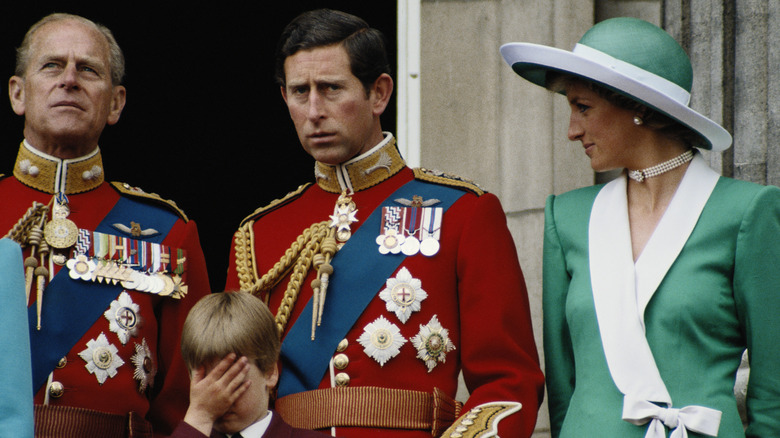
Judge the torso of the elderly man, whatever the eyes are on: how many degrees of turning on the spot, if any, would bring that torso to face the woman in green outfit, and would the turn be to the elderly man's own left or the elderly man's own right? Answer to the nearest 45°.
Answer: approximately 45° to the elderly man's own left

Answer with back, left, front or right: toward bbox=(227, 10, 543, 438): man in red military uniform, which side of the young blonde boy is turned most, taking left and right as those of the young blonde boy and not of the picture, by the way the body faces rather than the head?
back

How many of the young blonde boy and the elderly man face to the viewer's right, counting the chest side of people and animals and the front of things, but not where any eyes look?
0

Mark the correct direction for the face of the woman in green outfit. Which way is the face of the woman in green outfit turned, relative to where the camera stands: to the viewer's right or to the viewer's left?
to the viewer's left

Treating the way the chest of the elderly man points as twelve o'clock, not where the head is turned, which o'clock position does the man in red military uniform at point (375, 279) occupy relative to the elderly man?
The man in red military uniform is roughly at 10 o'clock from the elderly man.

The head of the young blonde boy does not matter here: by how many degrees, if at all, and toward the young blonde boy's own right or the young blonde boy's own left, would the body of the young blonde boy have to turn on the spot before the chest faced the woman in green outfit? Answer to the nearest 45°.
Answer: approximately 135° to the young blonde boy's own left

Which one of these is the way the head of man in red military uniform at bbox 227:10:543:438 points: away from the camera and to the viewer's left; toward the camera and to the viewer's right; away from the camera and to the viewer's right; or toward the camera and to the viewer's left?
toward the camera and to the viewer's left

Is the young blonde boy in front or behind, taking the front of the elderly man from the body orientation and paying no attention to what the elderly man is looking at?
in front

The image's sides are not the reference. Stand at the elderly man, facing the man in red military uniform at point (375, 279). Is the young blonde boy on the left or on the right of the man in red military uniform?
right

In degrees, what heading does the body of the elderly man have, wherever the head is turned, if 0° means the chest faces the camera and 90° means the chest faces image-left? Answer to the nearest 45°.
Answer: approximately 0°

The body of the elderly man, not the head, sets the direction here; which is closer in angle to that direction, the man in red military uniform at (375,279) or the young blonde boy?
the young blonde boy

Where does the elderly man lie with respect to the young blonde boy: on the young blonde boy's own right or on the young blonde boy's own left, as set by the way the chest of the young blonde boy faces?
on the young blonde boy's own right
